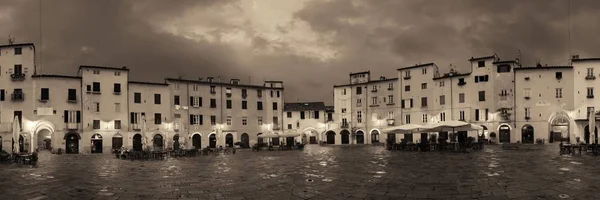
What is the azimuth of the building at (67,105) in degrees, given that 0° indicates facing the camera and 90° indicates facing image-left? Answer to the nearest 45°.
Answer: approximately 0°
